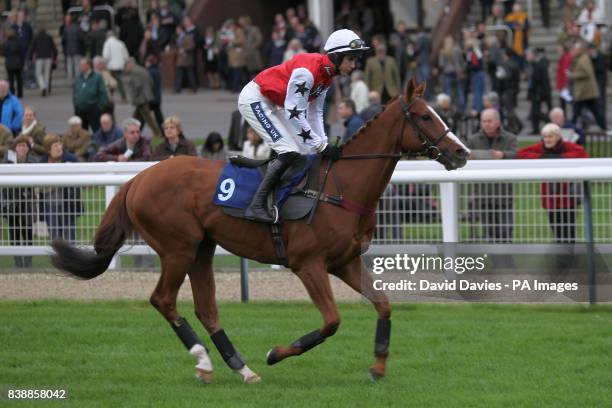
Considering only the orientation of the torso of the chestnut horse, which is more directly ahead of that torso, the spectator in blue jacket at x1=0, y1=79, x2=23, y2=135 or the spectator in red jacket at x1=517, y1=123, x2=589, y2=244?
the spectator in red jacket

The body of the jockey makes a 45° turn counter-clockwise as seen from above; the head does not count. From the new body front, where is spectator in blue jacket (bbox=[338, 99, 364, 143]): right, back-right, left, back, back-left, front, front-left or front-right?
front-left

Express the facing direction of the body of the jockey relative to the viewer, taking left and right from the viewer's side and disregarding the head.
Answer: facing to the right of the viewer

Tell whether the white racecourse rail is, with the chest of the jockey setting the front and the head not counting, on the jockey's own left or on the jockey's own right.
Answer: on the jockey's own left

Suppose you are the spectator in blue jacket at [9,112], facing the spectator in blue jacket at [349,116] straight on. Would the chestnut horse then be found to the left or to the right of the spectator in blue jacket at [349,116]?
right

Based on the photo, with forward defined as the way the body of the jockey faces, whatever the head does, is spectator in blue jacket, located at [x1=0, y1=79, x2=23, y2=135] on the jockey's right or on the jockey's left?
on the jockey's left

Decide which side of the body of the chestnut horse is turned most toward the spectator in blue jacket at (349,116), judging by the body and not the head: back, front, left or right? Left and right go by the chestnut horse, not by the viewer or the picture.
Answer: left

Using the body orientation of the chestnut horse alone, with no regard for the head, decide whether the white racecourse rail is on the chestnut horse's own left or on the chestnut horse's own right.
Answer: on the chestnut horse's own left

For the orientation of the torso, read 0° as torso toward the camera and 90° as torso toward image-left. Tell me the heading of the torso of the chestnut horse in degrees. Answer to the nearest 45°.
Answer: approximately 270°
